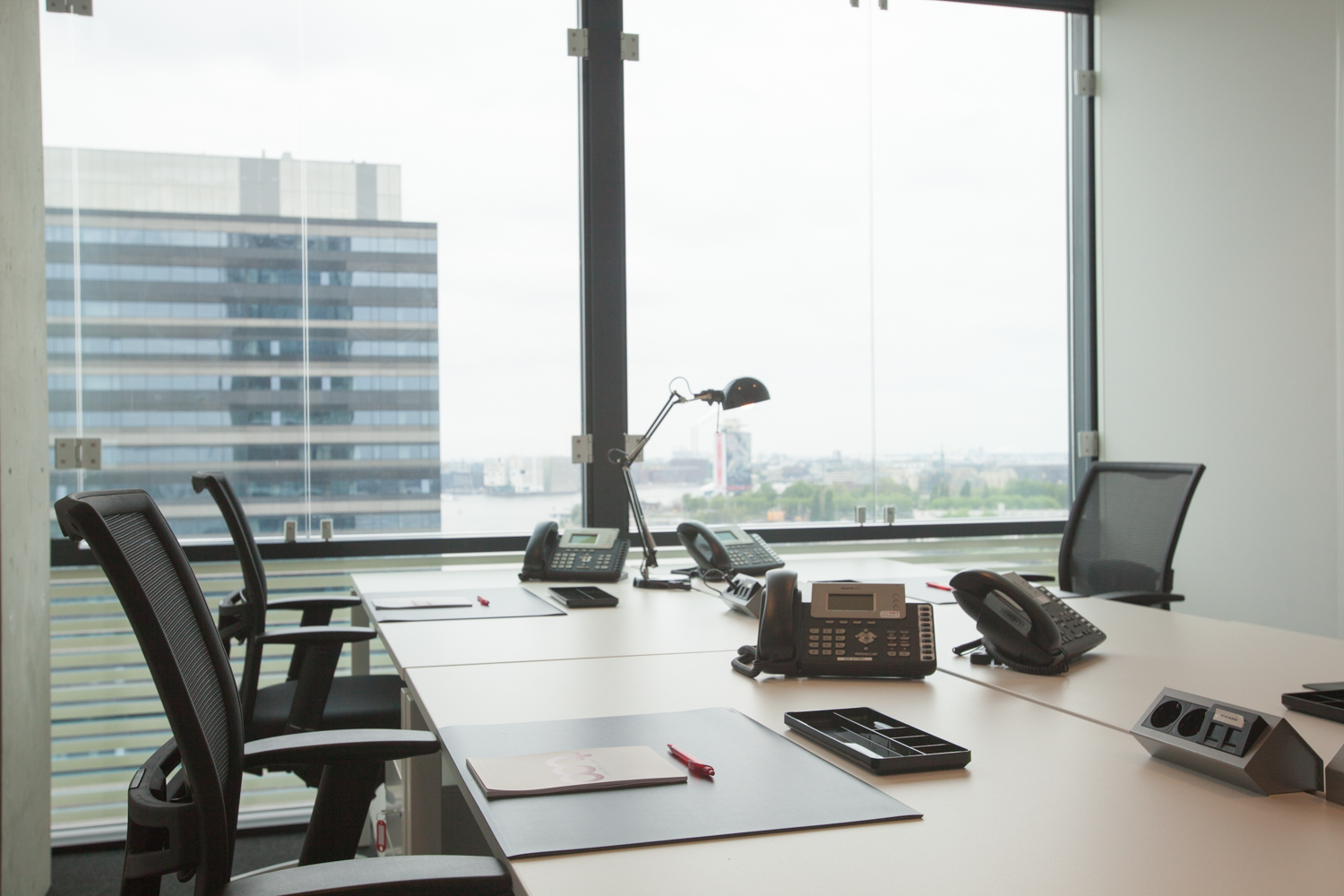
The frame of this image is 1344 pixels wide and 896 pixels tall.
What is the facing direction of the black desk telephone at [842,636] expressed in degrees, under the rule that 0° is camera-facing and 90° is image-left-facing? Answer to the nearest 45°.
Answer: approximately 0°

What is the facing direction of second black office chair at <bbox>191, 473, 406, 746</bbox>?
to the viewer's right

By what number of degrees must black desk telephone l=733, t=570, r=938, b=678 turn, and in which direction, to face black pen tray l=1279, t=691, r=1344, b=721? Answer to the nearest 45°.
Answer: approximately 90° to its left

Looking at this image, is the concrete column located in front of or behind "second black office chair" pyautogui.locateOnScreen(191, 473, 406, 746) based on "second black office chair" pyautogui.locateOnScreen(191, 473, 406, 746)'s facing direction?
behind

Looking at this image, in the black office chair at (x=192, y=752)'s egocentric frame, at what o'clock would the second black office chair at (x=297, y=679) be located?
The second black office chair is roughly at 9 o'clock from the black office chair.

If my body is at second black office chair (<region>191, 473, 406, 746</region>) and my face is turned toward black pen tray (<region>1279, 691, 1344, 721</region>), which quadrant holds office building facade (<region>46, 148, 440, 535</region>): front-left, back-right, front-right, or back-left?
back-left

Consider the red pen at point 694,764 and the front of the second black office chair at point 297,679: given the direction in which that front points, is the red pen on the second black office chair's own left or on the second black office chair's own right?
on the second black office chair's own right

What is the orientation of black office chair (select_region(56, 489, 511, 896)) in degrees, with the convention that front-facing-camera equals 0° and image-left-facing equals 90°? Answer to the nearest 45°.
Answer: approximately 270°

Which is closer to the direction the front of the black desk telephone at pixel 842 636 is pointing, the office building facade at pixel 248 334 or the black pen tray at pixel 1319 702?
the black pen tray
